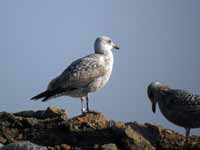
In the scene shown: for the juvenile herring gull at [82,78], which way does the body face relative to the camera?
to the viewer's right

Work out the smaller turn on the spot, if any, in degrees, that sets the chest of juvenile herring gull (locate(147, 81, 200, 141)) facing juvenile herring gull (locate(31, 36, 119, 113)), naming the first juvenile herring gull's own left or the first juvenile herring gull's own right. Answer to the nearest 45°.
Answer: approximately 45° to the first juvenile herring gull's own right

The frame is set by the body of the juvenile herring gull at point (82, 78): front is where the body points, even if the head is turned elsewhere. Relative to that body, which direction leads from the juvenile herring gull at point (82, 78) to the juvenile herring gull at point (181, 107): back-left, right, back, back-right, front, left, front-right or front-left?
front-right

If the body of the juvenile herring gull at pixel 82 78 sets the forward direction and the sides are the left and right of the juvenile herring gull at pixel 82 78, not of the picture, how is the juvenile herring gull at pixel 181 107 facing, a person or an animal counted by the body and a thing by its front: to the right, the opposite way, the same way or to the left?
the opposite way

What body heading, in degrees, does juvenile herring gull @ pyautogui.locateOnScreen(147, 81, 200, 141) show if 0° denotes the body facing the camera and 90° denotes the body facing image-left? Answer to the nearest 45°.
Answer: approximately 90°

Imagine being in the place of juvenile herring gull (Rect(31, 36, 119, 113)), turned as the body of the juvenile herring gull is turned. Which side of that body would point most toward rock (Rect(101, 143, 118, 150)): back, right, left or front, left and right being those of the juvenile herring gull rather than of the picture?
right

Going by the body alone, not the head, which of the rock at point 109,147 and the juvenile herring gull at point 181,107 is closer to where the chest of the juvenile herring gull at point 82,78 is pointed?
the juvenile herring gull

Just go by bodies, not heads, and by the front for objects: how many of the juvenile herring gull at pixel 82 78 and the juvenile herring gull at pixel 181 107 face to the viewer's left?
1
